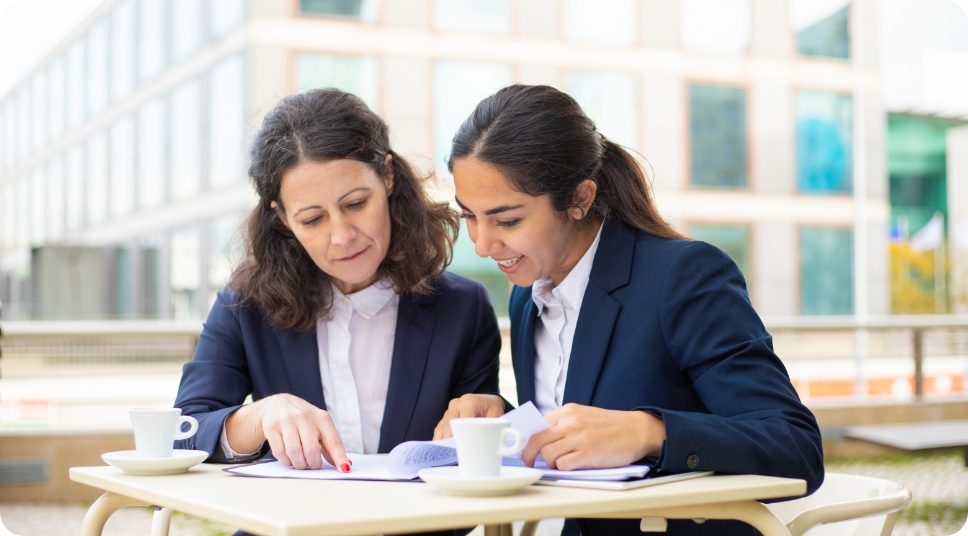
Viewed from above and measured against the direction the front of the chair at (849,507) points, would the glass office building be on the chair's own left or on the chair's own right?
on the chair's own right

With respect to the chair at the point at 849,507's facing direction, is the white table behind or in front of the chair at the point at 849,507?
in front

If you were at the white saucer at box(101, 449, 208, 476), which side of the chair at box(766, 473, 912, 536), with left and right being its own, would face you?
front

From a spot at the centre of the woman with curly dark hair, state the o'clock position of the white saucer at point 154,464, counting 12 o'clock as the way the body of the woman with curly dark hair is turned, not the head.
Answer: The white saucer is roughly at 1 o'clock from the woman with curly dark hair.

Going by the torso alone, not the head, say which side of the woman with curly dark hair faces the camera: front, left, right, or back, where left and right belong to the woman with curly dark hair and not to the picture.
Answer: front

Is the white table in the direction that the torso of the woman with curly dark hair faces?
yes

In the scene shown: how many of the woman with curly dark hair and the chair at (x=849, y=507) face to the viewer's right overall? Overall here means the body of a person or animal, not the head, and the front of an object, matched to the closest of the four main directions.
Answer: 0

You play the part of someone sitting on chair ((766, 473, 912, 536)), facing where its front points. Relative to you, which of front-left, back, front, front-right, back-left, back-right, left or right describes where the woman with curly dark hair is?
front-right

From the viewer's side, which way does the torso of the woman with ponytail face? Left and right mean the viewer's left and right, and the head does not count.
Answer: facing the viewer and to the left of the viewer

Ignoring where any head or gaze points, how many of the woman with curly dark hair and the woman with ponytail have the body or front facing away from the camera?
0

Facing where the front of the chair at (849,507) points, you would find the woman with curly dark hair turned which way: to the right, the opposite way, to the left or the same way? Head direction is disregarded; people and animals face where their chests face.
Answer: to the left

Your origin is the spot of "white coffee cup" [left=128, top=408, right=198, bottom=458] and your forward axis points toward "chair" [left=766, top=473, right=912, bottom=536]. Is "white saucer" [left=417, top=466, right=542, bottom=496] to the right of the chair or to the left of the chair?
right

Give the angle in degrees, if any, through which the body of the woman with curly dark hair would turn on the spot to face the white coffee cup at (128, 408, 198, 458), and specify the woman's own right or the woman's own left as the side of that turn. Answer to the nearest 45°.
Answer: approximately 45° to the woman's own right

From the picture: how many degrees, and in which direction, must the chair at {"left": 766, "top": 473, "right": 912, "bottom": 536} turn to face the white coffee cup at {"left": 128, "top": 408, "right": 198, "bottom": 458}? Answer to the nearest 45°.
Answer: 0° — it already faces it

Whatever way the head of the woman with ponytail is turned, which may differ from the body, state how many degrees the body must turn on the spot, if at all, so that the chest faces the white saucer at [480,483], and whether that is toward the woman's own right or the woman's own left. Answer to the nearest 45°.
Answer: approximately 45° to the woman's own left

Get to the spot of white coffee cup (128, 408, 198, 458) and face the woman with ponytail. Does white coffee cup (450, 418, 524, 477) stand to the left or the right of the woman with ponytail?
right

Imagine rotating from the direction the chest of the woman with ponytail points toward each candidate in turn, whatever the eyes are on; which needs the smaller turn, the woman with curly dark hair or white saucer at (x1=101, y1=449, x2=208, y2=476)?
the white saucer
